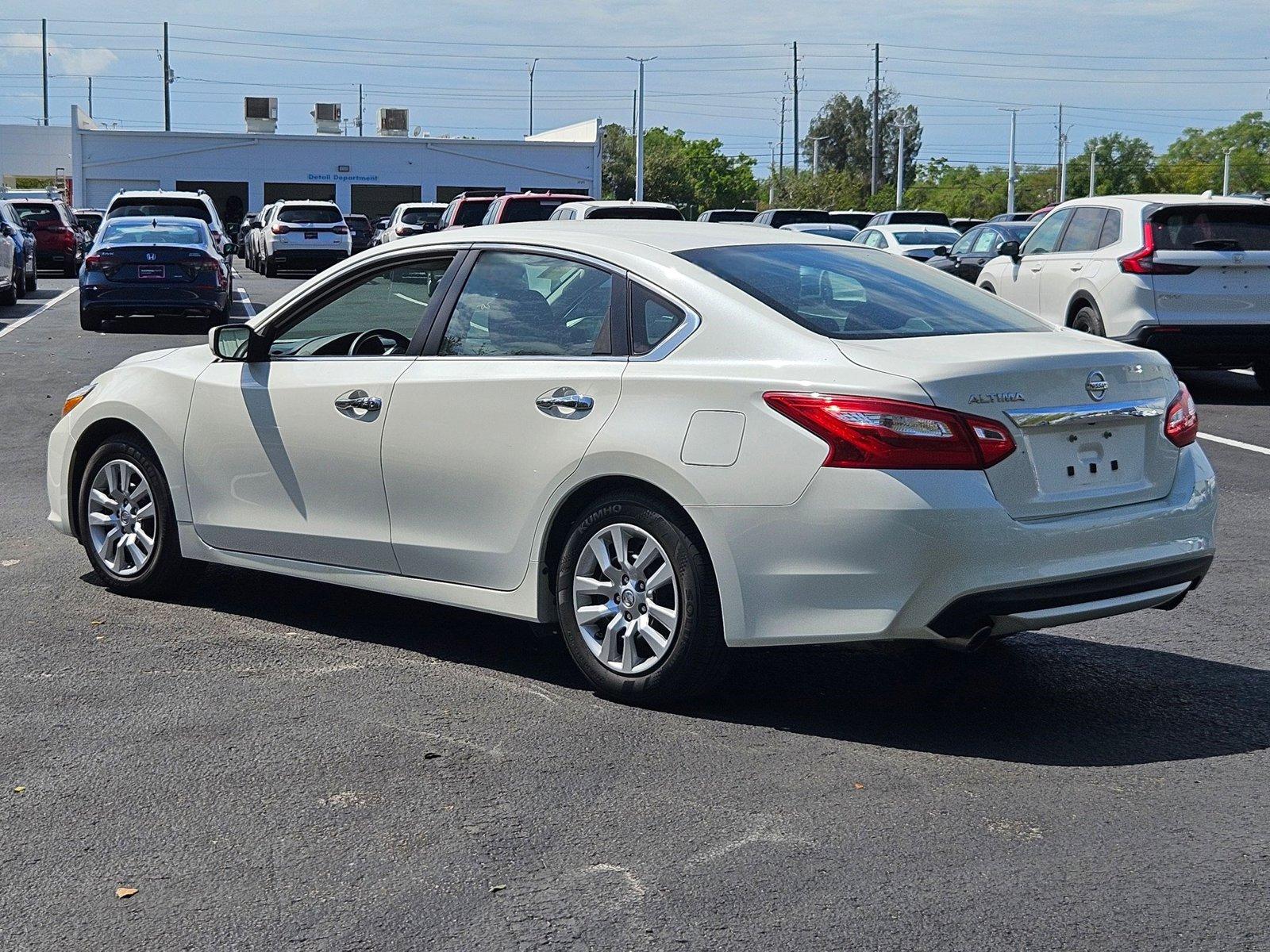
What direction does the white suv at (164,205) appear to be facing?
away from the camera

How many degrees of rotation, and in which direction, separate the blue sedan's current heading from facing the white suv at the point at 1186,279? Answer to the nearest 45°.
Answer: approximately 135° to its right

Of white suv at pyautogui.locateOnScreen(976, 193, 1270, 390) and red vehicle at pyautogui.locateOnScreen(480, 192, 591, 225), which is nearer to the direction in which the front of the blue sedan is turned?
the red vehicle

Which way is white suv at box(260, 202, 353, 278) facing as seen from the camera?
away from the camera

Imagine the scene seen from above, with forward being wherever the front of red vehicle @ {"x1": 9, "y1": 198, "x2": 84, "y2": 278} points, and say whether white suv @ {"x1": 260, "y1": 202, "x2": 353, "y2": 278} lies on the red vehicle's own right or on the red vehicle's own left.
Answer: on the red vehicle's own right

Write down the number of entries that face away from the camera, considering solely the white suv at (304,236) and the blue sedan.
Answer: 2

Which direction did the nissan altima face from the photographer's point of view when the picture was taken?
facing away from the viewer and to the left of the viewer

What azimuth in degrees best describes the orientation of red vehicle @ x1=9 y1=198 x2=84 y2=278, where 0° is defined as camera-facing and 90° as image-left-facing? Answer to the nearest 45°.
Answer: approximately 180°
